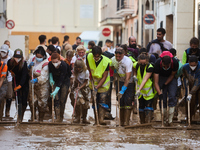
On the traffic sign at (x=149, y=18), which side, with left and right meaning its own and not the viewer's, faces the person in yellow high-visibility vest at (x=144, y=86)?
front

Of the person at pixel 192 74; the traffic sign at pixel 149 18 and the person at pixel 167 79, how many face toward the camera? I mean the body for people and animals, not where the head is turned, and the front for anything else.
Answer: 3

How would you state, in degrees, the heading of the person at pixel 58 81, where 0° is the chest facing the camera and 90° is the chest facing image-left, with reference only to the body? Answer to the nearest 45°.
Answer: approximately 45°

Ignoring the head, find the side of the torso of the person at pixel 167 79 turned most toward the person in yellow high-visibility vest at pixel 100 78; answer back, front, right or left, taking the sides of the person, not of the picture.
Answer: right

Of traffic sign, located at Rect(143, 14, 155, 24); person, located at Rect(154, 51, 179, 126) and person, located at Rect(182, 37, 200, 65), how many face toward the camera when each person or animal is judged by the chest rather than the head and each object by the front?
3

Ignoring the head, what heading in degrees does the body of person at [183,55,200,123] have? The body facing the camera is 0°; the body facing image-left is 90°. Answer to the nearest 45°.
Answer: approximately 0°

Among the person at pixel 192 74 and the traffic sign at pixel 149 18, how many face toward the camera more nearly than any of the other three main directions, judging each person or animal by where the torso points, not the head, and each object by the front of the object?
2

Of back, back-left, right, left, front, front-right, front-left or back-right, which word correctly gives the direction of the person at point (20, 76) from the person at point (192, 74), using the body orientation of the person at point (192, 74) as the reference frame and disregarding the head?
right

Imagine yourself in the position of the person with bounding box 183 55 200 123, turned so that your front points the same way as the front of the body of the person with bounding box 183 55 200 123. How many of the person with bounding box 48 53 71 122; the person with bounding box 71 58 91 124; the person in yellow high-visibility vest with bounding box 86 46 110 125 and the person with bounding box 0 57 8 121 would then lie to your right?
4

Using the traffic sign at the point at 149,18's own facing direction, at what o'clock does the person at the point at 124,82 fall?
The person is roughly at 12 o'clock from the traffic sign.

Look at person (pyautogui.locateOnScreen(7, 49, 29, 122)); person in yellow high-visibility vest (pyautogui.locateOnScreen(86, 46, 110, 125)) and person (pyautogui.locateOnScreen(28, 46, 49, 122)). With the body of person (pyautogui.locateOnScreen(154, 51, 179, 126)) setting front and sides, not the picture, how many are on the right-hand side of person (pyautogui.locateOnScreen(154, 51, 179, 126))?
3

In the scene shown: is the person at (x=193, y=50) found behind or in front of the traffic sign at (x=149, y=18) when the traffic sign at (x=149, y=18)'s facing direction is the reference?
in front
